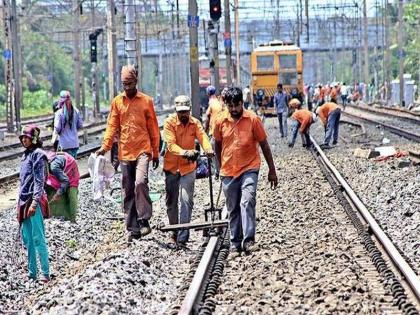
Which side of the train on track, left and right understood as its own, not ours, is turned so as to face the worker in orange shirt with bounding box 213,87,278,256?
front

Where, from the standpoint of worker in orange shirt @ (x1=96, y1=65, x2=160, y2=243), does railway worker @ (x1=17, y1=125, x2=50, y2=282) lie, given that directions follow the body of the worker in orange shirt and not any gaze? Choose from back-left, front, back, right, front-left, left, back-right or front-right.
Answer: front-right

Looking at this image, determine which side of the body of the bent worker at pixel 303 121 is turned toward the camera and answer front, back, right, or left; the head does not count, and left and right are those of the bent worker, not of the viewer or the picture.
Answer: right

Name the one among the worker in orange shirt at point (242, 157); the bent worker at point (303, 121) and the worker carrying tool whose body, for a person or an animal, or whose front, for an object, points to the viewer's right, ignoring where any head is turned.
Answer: the bent worker

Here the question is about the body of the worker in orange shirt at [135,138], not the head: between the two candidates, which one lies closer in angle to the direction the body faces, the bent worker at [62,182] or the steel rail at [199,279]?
the steel rail

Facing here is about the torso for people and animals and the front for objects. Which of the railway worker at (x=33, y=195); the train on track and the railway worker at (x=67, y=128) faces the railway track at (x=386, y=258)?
the train on track

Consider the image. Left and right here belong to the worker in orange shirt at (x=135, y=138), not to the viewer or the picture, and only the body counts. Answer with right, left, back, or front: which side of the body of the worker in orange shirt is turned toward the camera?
front

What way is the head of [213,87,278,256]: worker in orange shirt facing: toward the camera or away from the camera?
toward the camera

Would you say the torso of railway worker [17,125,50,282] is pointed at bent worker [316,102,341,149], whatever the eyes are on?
no

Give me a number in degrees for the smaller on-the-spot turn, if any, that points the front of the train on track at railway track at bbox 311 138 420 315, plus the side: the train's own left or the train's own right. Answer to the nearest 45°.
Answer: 0° — it already faces it

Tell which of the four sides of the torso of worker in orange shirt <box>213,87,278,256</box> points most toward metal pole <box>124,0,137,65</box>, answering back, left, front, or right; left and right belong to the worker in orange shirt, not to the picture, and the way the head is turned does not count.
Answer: back

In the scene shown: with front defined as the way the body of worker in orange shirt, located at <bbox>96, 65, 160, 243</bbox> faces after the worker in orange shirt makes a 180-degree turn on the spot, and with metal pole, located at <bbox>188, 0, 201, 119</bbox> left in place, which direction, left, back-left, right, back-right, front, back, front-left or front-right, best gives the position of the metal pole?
front

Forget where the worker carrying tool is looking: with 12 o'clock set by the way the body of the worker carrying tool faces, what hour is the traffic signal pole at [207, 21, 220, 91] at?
The traffic signal pole is roughly at 6 o'clock from the worker carrying tool.

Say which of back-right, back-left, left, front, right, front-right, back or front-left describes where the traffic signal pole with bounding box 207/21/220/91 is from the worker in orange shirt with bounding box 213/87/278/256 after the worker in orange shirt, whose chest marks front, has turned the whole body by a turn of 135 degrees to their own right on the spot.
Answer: front-right

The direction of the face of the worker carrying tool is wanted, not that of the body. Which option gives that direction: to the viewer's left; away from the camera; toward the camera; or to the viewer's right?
toward the camera
